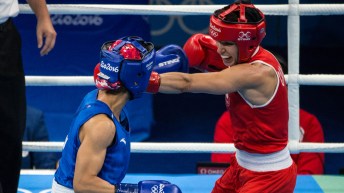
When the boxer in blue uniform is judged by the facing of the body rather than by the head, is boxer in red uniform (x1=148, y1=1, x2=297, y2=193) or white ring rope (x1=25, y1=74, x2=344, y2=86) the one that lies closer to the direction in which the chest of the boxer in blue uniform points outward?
the boxer in red uniform

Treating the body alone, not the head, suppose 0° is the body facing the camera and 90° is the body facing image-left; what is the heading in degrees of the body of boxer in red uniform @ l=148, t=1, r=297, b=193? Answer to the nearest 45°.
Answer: approximately 90°

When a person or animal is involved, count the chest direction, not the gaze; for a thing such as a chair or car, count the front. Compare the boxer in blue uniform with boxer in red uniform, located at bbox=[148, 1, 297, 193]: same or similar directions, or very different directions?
very different directions

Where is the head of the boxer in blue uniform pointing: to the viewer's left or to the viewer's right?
to the viewer's right

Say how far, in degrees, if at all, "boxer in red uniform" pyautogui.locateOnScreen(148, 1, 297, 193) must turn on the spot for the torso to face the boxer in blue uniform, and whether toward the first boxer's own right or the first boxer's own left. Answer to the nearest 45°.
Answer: approximately 45° to the first boxer's own left

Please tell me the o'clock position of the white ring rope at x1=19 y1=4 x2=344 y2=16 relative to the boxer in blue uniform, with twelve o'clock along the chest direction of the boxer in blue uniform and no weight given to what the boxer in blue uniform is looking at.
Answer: The white ring rope is roughly at 10 o'clock from the boxer in blue uniform.

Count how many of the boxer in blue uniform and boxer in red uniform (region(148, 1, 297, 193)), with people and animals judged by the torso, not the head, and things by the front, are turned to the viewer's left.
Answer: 1

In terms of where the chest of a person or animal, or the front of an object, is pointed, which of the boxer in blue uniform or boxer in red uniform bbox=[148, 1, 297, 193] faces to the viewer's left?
the boxer in red uniform

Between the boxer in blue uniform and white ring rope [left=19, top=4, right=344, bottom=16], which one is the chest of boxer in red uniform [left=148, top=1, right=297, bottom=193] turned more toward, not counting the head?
the boxer in blue uniform

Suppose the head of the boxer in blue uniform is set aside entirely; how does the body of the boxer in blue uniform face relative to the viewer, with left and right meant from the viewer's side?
facing to the right of the viewer

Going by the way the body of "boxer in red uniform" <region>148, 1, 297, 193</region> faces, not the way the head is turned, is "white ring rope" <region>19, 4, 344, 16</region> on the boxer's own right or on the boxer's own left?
on the boxer's own right
